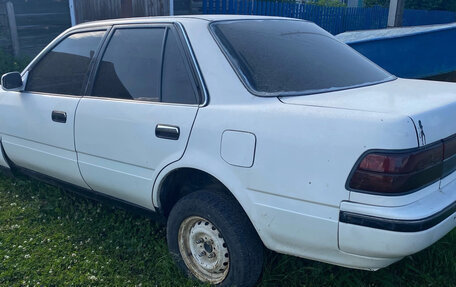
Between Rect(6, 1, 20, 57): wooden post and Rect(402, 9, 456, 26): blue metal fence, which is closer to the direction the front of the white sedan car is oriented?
the wooden post

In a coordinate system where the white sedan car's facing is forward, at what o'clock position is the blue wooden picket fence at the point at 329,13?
The blue wooden picket fence is roughly at 2 o'clock from the white sedan car.

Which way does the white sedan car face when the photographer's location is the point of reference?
facing away from the viewer and to the left of the viewer

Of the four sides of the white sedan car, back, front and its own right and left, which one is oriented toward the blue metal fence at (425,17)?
right

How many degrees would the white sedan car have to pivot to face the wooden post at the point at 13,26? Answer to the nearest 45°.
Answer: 0° — it already faces it

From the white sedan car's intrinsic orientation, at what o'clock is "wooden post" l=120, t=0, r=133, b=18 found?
The wooden post is roughly at 1 o'clock from the white sedan car.
